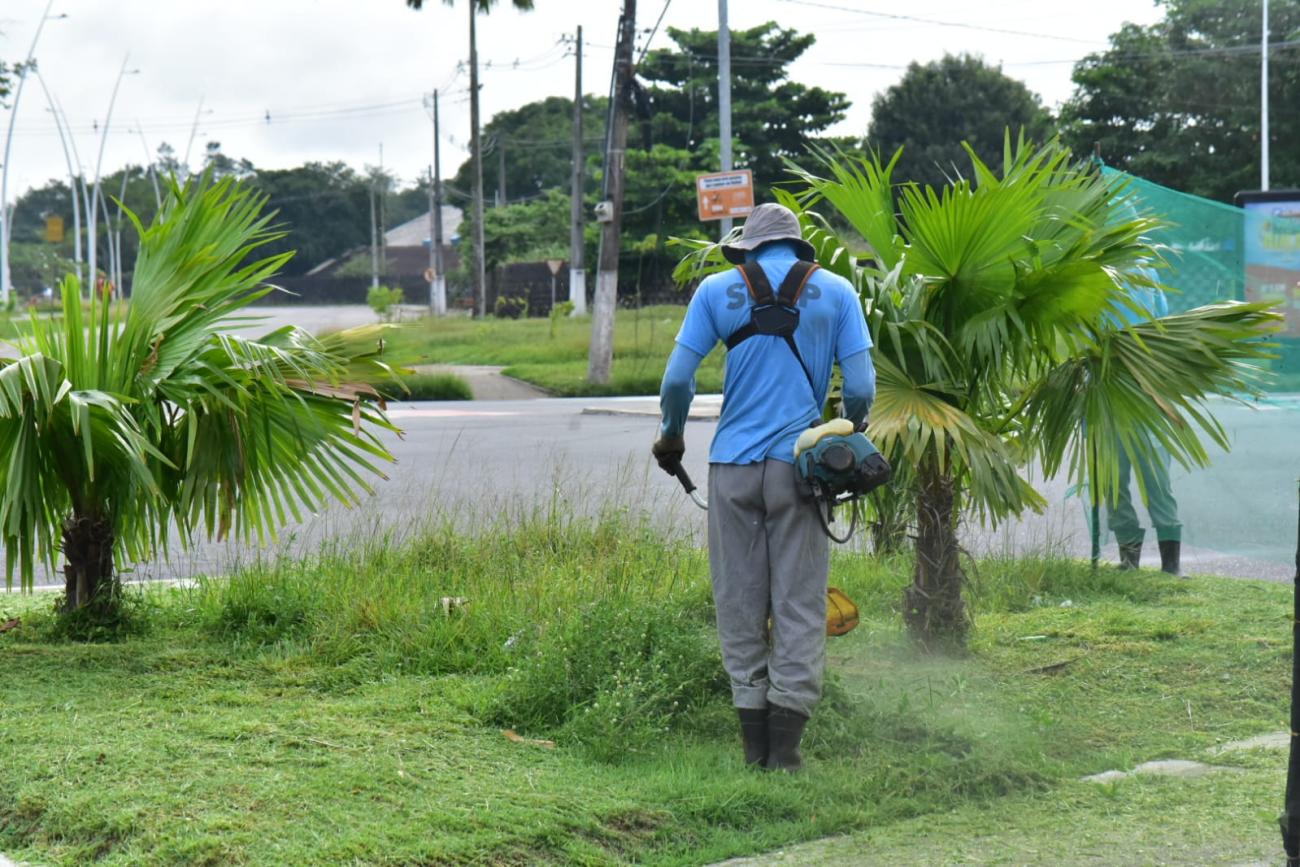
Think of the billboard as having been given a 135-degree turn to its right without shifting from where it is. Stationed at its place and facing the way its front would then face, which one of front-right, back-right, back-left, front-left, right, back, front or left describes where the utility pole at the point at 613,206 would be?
front

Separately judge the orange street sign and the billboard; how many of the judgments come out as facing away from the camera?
0

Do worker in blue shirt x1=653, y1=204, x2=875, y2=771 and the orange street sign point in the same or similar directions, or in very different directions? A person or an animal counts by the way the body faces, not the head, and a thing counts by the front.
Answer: very different directions

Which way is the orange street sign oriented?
toward the camera

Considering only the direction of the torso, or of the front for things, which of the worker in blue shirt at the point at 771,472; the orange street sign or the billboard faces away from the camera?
the worker in blue shirt

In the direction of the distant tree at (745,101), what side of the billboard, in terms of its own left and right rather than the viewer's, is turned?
back

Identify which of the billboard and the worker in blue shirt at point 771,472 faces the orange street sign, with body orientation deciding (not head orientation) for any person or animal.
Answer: the worker in blue shirt

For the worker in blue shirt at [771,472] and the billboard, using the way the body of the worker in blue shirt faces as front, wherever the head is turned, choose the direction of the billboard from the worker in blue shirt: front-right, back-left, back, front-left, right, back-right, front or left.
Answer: front-right

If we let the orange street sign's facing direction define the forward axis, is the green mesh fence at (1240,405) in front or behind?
in front

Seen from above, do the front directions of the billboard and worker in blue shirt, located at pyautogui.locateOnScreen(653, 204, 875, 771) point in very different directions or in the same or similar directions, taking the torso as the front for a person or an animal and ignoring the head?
very different directions

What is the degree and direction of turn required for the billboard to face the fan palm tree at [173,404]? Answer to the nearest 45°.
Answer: approximately 45° to its right

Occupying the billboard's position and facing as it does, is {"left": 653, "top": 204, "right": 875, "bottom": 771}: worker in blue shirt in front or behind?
in front

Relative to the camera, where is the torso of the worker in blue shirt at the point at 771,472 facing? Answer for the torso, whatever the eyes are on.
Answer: away from the camera

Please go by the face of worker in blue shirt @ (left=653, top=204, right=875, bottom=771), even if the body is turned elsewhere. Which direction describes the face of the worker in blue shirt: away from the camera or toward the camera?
away from the camera

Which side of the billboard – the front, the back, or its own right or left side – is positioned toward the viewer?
front

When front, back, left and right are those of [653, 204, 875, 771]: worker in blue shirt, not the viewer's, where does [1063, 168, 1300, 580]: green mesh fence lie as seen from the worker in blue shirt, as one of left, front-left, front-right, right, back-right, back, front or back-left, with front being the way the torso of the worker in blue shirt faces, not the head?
front-right
